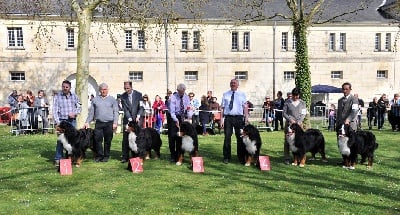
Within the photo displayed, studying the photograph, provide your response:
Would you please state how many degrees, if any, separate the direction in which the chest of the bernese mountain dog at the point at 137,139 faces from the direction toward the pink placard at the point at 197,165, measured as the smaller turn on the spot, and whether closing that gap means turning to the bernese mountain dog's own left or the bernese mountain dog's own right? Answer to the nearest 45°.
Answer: approximately 90° to the bernese mountain dog's own left

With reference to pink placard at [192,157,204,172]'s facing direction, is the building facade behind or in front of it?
behind

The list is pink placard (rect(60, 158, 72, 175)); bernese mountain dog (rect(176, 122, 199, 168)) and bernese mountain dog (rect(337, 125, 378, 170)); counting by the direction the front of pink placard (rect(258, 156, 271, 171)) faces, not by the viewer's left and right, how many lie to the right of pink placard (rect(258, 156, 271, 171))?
2

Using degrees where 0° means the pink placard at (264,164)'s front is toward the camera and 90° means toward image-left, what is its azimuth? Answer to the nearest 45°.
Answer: approximately 0°

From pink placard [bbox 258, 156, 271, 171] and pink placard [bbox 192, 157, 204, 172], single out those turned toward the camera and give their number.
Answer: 2

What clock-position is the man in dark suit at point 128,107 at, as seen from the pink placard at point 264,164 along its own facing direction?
The man in dark suit is roughly at 3 o'clock from the pink placard.

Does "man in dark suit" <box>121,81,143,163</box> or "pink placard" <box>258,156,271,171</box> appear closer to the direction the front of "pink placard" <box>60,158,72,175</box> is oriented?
the pink placard

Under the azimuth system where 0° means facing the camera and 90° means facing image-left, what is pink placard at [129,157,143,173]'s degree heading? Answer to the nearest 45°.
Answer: approximately 0°
